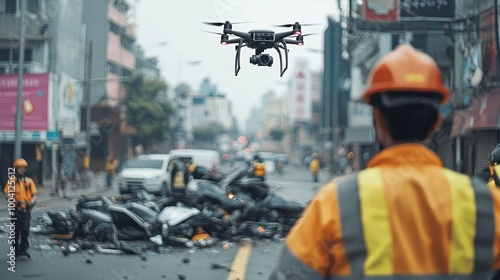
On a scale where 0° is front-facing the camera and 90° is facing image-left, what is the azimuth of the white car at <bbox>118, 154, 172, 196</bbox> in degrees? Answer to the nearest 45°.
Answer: approximately 45°

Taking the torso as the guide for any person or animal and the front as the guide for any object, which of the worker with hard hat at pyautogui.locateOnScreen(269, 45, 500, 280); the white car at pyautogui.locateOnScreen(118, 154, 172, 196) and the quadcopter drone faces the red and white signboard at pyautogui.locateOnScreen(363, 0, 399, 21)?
the worker with hard hat

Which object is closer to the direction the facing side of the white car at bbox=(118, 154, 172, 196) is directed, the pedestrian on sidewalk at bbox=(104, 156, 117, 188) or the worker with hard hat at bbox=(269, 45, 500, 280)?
the worker with hard hat

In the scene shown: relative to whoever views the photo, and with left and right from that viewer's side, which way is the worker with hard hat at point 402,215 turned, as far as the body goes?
facing away from the viewer

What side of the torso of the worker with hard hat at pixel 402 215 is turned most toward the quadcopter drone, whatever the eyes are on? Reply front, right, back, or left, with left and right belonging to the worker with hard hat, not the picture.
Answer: front

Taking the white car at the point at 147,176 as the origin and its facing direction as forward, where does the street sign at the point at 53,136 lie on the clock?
The street sign is roughly at 2 o'clock from the white car.

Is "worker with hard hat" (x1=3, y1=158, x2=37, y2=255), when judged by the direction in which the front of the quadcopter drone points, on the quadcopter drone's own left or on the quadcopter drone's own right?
on the quadcopter drone's own right

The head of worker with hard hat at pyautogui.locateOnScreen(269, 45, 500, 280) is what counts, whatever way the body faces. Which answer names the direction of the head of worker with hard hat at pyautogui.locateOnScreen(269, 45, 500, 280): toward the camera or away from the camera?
away from the camera

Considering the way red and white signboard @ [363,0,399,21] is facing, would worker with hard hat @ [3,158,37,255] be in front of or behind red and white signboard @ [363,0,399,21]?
in front

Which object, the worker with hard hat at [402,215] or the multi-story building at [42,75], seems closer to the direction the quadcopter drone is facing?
the worker with hard hat
